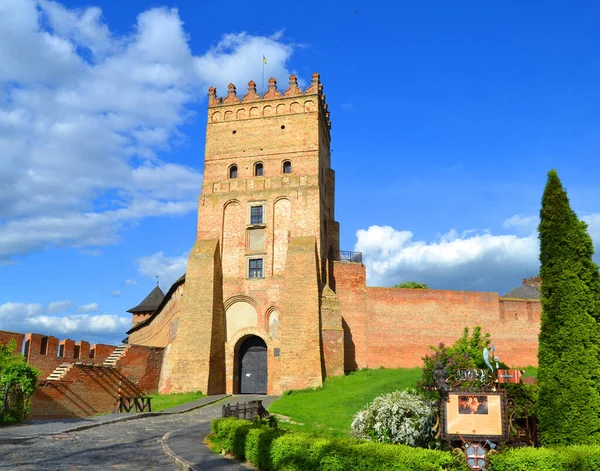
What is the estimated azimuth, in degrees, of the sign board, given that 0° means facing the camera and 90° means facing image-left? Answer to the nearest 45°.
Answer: approximately 0°

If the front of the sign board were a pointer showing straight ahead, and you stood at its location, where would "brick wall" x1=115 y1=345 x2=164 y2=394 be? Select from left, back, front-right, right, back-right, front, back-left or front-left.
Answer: back-right

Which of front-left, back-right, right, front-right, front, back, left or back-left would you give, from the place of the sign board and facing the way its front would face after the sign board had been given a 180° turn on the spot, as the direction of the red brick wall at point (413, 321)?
front

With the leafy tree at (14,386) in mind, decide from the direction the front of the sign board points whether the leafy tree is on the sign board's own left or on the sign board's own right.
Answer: on the sign board's own right
